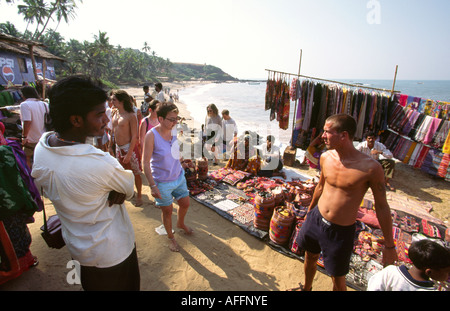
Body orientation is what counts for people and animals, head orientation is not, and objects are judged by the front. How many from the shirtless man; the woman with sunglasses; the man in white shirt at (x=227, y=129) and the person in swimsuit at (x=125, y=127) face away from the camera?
0

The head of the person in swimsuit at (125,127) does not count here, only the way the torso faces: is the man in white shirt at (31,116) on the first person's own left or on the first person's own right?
on the first person's own right

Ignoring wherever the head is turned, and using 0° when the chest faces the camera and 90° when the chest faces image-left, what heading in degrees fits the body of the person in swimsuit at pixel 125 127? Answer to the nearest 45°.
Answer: approximately 45°

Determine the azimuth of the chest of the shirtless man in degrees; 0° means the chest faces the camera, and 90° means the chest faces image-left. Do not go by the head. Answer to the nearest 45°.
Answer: approximately 45°

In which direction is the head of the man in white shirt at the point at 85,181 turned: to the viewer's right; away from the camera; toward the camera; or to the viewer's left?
to the viewer's right

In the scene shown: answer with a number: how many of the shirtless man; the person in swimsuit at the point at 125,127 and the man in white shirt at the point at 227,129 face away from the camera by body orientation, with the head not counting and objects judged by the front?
0

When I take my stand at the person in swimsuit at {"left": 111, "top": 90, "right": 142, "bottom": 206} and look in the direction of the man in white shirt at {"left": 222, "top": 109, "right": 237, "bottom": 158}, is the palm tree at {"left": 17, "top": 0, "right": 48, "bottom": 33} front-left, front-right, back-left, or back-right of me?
front-left

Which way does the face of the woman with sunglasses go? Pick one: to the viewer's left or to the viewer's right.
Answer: to the viewer's right

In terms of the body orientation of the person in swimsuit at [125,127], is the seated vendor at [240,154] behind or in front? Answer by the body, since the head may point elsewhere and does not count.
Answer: behind

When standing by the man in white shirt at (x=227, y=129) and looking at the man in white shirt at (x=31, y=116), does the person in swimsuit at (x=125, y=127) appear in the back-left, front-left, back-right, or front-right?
front-left

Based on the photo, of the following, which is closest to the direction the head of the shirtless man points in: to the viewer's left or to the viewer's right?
to the viewer's left

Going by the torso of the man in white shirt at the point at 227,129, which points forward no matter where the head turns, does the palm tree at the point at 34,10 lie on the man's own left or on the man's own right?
on the man's own right

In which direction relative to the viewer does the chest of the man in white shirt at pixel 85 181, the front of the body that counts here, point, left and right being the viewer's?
facing away from the viewer and to the right of the viewer

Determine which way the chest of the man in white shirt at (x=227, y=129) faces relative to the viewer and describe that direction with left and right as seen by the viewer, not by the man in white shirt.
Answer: facing the viewer and to the left of the viewer
